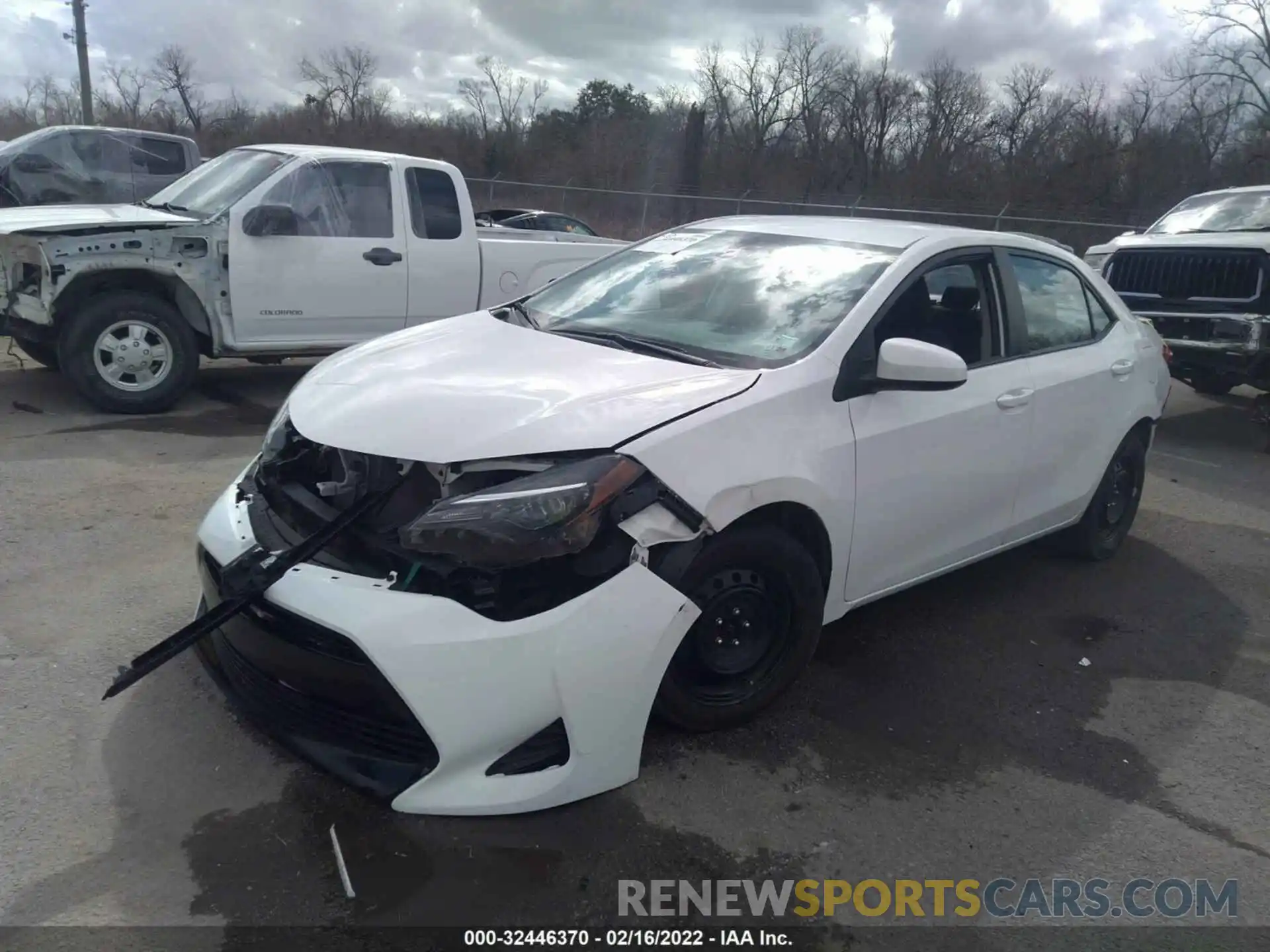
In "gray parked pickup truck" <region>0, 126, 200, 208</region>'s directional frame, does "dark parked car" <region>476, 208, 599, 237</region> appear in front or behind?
behind

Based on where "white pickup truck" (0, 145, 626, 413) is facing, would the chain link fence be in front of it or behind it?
behind

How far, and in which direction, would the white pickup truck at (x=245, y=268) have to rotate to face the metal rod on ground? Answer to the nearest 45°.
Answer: approximately 45° to its left

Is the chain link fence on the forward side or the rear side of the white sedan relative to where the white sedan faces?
on the rear side

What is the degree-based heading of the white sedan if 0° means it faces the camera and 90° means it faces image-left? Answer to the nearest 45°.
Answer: approximately 45°

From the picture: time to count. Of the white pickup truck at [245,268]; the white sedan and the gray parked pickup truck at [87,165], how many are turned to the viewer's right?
0

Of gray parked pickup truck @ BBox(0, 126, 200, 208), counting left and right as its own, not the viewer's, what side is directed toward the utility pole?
right

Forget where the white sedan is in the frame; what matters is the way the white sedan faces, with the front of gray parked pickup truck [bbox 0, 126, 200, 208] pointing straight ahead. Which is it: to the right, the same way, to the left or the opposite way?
the same way

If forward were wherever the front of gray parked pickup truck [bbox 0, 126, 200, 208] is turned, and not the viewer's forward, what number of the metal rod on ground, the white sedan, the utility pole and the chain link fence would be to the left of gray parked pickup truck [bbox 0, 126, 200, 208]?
2

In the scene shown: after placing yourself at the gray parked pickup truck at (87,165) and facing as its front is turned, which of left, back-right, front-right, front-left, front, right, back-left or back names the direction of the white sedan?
left

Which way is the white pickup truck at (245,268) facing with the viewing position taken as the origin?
facing the viewer and to the left of the viewer

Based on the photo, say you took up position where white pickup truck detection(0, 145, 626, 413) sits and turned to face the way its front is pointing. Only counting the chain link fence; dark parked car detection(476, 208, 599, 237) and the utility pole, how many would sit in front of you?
0

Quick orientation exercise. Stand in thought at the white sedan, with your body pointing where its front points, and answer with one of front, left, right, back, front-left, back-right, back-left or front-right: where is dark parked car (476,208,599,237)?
back-right

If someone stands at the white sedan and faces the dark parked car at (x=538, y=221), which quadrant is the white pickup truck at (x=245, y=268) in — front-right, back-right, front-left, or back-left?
front-left

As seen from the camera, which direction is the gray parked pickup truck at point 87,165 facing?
to the viewer's left

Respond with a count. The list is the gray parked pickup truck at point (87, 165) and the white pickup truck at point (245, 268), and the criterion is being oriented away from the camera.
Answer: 0

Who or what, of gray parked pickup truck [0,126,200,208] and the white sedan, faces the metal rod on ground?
the white sedan

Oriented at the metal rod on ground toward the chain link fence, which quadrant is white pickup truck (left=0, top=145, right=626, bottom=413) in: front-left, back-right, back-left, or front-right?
front-left
